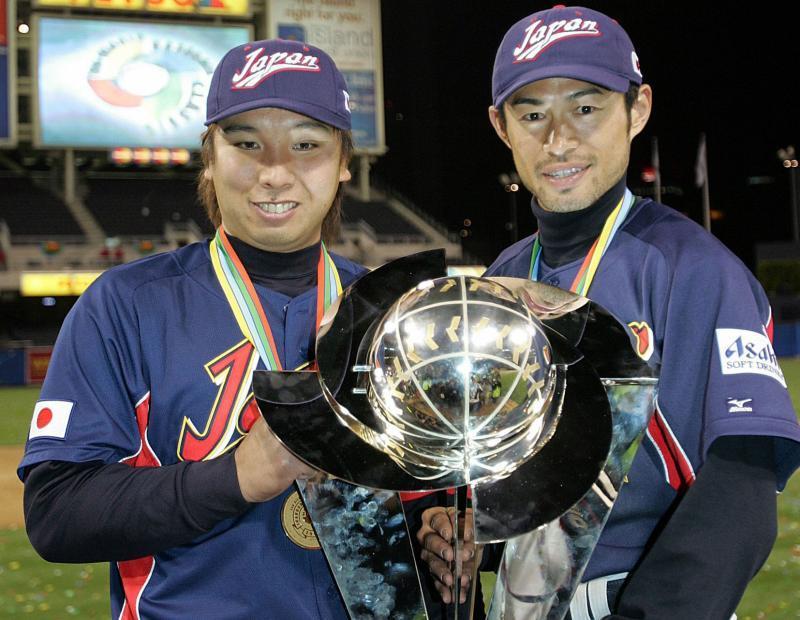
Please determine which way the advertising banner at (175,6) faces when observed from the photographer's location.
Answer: facing the viewer

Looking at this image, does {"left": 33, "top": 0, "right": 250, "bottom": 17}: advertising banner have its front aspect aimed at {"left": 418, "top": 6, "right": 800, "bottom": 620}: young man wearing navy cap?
yes

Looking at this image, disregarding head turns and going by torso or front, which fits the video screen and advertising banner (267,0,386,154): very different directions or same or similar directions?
same or similar directions

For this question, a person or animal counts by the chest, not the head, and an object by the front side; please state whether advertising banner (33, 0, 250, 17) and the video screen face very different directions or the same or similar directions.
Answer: same or similar directions

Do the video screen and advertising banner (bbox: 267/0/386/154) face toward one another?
no

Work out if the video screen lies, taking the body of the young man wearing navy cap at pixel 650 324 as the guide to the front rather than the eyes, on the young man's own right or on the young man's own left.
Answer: on the young man's own right

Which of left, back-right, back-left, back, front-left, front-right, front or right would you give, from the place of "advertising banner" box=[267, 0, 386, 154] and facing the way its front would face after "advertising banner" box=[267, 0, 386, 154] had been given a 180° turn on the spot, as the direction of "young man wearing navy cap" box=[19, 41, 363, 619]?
back

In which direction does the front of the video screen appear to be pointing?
toward the camera

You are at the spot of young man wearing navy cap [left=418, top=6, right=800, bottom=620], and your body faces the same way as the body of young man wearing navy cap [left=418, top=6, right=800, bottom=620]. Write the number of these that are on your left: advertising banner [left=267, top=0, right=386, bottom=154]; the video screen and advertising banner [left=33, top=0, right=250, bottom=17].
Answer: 0

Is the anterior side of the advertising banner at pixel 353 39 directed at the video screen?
no

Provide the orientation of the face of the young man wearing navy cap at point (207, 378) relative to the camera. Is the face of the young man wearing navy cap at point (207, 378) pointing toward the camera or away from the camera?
toward the camera

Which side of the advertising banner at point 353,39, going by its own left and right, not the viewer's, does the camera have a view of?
front

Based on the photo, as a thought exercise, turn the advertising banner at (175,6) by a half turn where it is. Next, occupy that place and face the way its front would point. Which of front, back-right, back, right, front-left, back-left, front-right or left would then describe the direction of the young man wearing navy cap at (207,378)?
back

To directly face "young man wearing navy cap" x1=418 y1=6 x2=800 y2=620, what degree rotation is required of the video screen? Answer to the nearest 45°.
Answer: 0° — it already faces them

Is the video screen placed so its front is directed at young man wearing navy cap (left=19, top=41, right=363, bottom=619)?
yes

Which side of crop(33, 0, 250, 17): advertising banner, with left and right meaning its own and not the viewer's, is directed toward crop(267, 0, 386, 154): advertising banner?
left

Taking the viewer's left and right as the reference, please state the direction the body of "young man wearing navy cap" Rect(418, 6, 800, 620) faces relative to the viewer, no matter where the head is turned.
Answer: facing the viewer and to the left of the viewer
